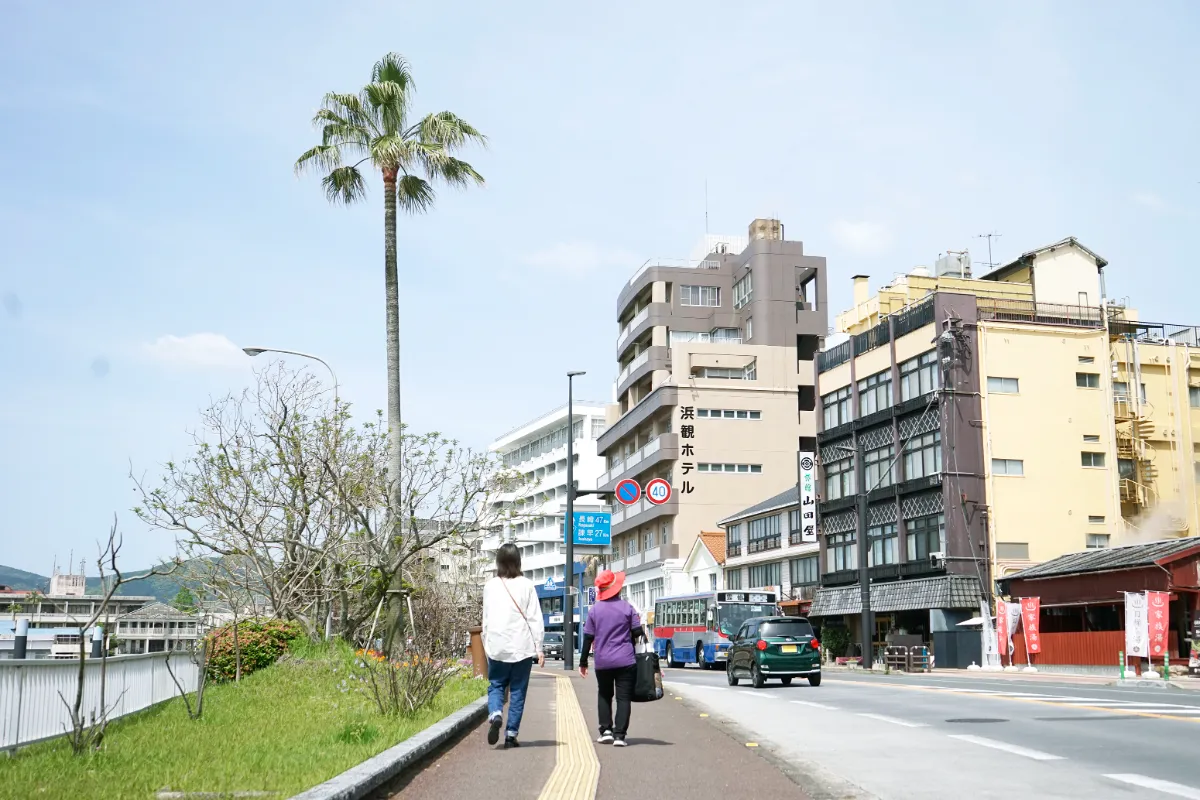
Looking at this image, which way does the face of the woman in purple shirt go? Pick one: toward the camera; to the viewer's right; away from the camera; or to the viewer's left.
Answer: away from the camera

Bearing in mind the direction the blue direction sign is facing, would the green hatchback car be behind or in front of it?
in front

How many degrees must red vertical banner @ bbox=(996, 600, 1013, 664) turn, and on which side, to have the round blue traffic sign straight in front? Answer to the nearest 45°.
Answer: approximately 45° to its right

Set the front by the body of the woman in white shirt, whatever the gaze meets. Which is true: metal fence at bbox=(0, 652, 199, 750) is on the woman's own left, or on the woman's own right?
on the woman's own left

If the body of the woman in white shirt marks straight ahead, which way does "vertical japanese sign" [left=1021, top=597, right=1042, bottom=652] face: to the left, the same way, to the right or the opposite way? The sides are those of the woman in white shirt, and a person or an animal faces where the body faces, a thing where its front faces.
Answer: the opposite way

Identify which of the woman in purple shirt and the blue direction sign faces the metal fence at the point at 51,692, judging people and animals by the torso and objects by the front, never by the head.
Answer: the blue direction sign

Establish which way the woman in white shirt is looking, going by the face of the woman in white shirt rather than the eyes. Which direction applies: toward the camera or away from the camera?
away from the camera

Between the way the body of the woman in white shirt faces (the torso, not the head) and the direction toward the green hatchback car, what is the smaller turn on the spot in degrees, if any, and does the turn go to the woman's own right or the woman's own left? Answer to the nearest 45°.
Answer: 0° — they already face it

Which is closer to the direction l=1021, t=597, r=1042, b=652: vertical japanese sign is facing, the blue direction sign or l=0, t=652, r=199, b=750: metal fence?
the metal fence

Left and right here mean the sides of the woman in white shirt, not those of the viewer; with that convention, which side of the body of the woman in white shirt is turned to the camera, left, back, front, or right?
back

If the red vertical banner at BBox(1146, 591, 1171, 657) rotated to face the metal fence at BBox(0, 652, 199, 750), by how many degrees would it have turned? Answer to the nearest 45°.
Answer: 0° — it already faces it
